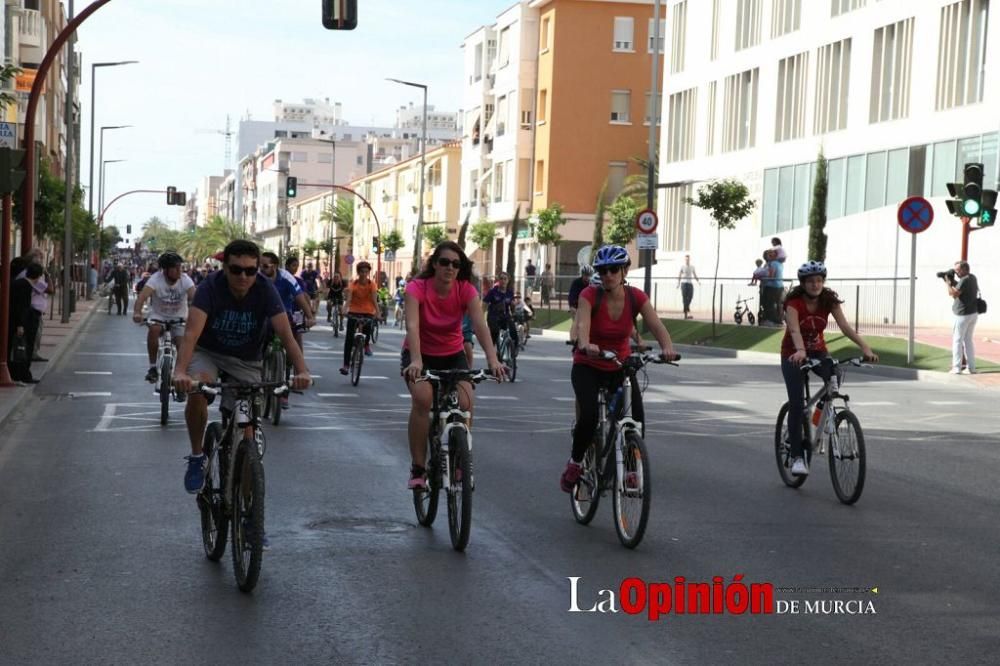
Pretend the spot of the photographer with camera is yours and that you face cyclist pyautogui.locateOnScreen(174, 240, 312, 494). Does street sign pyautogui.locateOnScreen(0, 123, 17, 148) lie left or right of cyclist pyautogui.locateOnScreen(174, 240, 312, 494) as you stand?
right

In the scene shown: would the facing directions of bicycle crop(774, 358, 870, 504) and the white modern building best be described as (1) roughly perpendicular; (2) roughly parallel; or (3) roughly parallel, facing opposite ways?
roughly perpendicular

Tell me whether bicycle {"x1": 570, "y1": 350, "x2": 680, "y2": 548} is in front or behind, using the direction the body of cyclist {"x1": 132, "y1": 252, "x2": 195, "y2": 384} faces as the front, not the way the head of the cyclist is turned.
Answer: in front

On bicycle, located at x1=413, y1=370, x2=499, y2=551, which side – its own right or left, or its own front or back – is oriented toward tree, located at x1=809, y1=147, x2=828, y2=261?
back

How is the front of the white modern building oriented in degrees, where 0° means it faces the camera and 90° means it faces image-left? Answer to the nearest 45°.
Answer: approximately 45°

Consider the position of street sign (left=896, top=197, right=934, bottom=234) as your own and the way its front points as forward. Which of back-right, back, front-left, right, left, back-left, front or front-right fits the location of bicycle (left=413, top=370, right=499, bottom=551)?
front

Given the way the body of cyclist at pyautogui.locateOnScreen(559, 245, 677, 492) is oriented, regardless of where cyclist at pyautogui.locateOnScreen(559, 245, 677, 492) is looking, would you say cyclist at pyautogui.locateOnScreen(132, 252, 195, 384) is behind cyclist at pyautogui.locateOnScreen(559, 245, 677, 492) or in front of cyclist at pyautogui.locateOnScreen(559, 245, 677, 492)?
behind

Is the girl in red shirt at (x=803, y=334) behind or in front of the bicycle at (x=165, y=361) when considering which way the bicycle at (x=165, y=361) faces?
in front

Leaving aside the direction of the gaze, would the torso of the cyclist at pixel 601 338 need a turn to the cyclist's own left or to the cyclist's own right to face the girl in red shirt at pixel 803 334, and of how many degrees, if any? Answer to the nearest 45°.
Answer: approximately 90° to the cyclist's own left

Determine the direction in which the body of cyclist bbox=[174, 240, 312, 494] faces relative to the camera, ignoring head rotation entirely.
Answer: toward the camera
